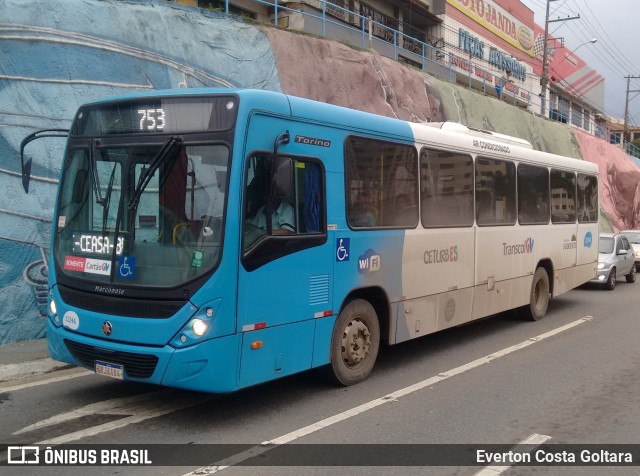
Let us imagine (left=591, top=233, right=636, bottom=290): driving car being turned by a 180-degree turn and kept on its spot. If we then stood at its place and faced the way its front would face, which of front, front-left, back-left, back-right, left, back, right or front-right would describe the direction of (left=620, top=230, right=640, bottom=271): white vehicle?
front-left

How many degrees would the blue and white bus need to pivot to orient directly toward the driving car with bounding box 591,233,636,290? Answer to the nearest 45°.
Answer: approximately 180°

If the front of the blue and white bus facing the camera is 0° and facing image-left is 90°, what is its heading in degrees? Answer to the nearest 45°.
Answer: approximately 45°

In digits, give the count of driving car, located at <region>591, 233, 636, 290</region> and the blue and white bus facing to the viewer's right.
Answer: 0

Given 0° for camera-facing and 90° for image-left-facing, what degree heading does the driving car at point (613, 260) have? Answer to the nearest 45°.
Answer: approximately 45°

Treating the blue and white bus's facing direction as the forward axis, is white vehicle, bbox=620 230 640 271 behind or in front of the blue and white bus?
behind
